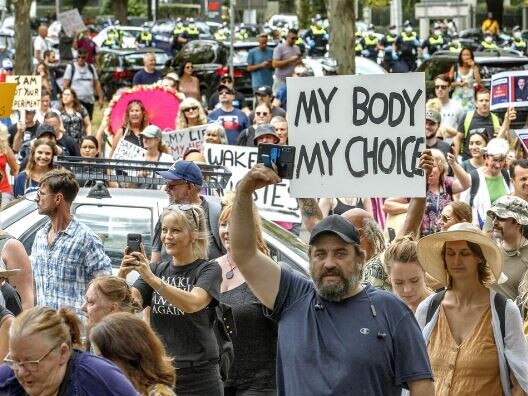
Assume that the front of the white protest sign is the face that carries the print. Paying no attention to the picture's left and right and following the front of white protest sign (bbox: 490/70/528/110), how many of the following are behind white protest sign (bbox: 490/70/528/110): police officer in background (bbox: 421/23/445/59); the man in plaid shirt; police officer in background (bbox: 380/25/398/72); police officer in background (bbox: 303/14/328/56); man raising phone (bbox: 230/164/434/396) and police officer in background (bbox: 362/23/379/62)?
4

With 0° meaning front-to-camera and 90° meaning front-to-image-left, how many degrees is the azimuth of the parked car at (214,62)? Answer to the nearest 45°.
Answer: approximately 135°

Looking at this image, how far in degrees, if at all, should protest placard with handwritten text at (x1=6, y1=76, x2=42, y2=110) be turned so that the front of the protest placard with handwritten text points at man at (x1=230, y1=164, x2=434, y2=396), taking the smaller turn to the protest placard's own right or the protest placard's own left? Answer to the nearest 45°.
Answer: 0° — it already faces them

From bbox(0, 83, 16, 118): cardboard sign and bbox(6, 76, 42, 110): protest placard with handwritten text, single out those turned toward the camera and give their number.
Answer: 2

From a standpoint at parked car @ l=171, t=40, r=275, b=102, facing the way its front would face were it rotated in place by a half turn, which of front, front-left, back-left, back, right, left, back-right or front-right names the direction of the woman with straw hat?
front-right

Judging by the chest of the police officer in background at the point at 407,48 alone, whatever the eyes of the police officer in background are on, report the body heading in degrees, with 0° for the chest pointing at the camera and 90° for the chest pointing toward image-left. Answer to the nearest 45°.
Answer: approximately 0°
